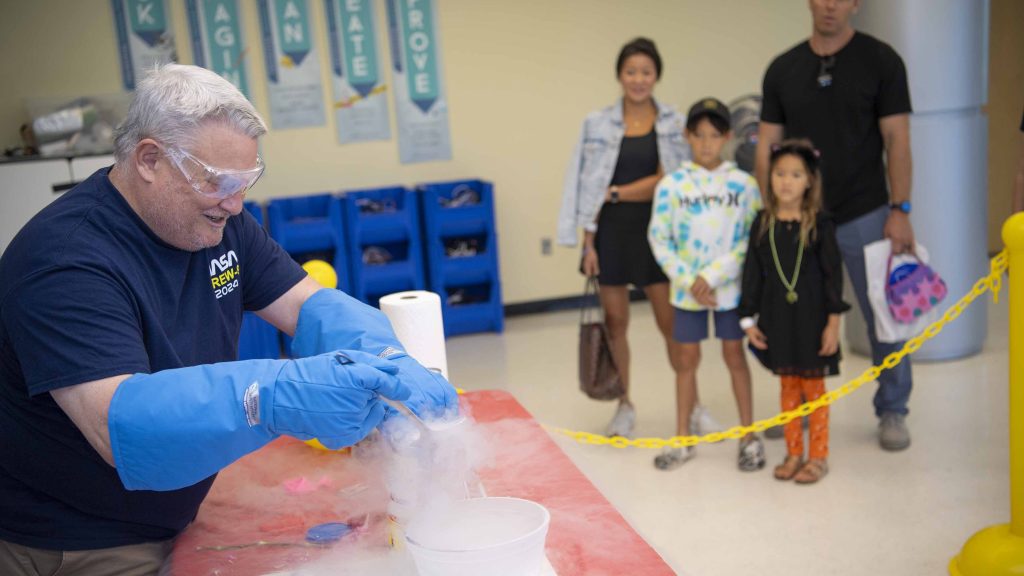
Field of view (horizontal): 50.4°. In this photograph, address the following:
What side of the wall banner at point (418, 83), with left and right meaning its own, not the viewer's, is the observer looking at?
front

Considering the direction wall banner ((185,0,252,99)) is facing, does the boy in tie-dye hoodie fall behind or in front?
in front

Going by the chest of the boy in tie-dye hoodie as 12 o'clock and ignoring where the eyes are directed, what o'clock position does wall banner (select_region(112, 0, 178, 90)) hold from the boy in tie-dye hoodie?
The wall banner is roughly at 4 o'clock from the boy in tie-dye hoodie.

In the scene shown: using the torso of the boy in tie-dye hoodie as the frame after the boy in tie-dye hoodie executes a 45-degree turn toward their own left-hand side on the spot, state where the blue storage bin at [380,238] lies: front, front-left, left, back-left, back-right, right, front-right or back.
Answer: back

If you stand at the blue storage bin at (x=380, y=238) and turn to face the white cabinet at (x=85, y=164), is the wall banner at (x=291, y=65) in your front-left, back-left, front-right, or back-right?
front-right

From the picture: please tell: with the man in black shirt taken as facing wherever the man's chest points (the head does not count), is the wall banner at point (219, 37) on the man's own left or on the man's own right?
on the man's own right

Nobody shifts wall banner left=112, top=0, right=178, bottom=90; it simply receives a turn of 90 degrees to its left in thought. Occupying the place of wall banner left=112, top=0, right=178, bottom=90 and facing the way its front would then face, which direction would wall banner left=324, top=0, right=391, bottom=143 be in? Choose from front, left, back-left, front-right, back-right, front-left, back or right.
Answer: front

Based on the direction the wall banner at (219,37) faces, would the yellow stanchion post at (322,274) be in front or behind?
in front

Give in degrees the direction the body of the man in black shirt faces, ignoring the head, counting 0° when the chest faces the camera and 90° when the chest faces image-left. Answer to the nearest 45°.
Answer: approximately 0°

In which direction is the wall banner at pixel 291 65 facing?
toward the camera

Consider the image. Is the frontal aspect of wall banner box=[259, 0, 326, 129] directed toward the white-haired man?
yes

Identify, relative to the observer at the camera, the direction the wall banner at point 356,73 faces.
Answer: facing the viewer

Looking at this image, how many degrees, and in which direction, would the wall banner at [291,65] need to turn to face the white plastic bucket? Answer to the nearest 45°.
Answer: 0° — it already faces it
